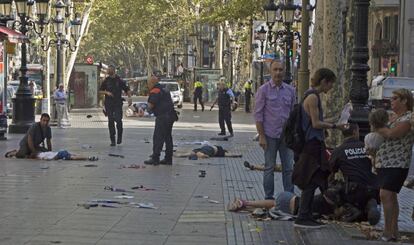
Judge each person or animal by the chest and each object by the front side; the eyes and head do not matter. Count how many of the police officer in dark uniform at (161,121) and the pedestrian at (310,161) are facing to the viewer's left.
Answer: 1

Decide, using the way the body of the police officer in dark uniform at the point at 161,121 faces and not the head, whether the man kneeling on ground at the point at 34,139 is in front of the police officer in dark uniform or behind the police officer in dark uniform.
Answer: in front

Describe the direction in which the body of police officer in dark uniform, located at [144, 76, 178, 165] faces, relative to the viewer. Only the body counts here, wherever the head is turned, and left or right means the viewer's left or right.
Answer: facing to the left of the viewer

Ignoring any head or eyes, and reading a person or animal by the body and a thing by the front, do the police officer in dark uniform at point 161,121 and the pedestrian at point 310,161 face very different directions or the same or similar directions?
very different directions

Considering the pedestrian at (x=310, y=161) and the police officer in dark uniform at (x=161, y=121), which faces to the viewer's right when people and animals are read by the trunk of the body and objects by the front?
the pedestrian

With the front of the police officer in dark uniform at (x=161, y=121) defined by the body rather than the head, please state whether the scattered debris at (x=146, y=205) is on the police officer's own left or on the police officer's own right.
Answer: on the police officer's own left

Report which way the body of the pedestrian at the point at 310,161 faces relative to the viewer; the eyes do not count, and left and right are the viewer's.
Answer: facing to the right of the viewer
